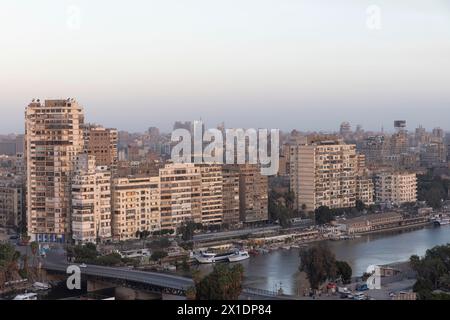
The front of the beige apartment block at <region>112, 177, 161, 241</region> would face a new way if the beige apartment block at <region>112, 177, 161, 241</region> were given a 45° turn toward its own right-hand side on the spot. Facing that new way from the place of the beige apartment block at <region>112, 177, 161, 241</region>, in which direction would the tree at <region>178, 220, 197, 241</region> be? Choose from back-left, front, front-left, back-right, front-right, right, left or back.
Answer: left

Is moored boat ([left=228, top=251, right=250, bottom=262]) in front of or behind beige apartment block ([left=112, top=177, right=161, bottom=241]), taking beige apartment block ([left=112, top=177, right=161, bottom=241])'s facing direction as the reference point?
in front

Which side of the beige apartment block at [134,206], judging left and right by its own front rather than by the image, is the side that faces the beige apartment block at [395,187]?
left

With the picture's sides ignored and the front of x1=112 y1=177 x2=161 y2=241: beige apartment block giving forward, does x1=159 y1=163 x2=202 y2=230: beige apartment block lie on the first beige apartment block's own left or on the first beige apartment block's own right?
on the first beige apartment block's own left

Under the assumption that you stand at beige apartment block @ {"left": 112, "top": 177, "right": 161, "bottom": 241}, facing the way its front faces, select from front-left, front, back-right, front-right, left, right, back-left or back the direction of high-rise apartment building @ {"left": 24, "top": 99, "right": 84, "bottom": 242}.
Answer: back-right

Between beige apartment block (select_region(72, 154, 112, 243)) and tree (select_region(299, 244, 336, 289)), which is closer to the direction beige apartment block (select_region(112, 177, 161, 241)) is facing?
the tree

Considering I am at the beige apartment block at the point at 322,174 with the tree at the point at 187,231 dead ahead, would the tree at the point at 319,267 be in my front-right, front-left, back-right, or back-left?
front-left

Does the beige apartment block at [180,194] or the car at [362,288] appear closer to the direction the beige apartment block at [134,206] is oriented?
the car

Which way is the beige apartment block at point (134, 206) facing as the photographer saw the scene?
facing the viewer and to the right of the viewer

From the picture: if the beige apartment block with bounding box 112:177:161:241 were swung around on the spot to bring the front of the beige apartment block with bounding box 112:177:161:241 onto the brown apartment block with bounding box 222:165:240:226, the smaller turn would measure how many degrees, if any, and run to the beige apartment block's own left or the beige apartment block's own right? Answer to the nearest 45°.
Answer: approximately 90° to the beige apartment block's own left

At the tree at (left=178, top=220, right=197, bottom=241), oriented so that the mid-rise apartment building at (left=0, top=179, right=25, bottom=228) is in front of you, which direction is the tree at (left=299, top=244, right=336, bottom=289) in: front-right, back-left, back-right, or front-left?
back-left

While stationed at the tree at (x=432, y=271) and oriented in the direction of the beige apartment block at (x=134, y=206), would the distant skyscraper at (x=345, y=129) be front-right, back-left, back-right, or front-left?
front-right

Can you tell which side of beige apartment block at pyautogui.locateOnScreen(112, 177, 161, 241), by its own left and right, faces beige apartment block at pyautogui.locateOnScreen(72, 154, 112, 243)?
right

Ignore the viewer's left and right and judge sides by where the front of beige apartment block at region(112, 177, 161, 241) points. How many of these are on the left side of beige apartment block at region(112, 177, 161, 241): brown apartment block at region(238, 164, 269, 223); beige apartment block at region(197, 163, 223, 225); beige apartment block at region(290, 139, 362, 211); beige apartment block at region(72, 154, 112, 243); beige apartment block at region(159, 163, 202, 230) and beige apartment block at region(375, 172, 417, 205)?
5
